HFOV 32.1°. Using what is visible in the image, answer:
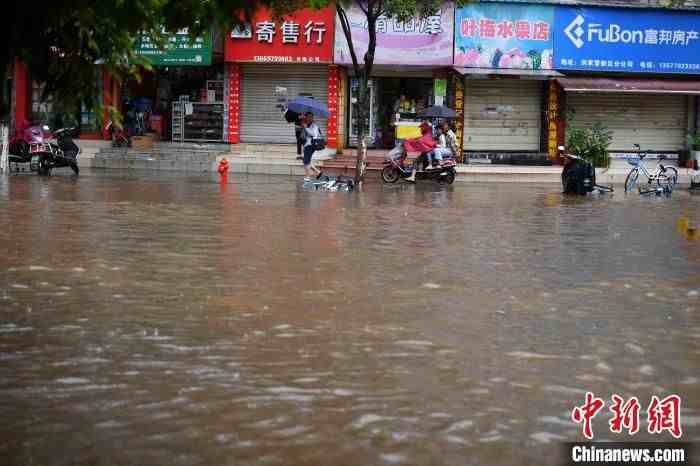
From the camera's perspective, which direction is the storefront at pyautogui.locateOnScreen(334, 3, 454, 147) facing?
toward the camera

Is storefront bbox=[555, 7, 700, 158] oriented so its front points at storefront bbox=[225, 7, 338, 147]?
no

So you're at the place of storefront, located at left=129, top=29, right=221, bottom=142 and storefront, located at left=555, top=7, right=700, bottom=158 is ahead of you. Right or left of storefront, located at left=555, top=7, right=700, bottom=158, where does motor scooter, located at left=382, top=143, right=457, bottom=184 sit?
right

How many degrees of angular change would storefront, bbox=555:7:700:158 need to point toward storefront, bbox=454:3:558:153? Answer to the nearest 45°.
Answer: approximately 45° to its right

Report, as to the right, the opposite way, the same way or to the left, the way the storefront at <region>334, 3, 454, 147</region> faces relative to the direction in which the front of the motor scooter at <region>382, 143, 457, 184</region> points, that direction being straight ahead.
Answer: to the left

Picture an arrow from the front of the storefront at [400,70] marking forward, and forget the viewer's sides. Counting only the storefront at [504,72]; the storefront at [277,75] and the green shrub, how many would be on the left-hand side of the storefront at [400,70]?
2

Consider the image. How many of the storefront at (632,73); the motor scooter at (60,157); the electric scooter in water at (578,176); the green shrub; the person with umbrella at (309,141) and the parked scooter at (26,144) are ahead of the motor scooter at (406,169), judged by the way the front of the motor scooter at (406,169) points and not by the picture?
3

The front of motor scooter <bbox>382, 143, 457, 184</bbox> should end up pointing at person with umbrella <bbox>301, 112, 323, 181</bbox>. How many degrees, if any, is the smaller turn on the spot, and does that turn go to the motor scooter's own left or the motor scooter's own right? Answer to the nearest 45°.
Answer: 0° — it already faces them

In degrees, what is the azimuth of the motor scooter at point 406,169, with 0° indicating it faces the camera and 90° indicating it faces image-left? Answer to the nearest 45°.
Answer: approximately 90°

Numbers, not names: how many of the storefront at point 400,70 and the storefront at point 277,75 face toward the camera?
2

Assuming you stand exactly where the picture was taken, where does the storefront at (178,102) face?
facing the viewer

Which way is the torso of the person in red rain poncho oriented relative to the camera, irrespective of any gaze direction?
to the viewer's left

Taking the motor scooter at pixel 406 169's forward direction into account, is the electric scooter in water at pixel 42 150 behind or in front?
in front

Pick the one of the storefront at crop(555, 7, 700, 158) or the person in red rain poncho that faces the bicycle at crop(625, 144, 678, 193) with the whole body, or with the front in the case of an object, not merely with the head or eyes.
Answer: the storefront

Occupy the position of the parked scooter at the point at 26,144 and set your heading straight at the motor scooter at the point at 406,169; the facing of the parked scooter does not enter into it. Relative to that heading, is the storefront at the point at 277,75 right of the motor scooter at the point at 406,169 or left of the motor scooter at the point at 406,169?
left

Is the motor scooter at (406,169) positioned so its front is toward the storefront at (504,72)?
no

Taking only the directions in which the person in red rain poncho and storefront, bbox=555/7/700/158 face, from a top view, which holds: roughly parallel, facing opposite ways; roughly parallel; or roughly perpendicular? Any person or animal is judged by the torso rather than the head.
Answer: roughly perpendicular

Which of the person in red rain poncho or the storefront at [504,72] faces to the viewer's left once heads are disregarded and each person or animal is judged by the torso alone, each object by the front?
the person in red rain poncho

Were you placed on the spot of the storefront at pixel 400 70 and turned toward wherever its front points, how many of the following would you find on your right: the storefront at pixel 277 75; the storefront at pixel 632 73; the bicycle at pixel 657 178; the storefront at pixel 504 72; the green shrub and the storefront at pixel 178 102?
2

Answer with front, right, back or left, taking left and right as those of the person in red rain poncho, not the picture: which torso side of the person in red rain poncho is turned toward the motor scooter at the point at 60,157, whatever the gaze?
front
